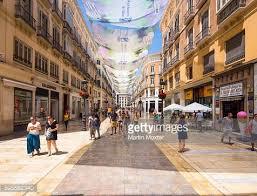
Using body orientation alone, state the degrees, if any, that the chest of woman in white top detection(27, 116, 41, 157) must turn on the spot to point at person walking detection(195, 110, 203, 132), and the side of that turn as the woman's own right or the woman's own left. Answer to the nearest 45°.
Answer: approximately 135° to the woman's own left

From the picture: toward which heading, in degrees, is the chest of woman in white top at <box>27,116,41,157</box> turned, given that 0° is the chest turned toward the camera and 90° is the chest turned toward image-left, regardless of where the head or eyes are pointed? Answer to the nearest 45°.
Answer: approximately 0°
